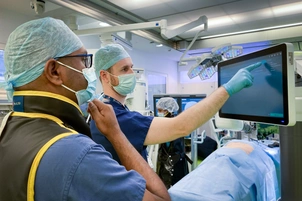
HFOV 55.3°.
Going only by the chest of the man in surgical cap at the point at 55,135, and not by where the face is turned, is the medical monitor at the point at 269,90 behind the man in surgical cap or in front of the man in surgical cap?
in front

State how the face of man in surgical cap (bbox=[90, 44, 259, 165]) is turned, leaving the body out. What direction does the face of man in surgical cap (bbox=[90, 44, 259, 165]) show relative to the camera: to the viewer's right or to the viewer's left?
to the viewer's right

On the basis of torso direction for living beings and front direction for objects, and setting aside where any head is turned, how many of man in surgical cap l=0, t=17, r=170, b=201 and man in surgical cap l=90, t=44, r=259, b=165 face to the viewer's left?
0

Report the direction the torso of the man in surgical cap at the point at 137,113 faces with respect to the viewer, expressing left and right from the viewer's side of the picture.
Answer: facing the viewer and to the right of the viewer

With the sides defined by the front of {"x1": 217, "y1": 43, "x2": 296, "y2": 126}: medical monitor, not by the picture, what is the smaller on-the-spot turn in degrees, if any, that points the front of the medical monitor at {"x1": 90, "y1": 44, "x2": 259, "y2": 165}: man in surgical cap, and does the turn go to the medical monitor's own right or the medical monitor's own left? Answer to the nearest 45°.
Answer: approximately 45° to the medical monitor's own right

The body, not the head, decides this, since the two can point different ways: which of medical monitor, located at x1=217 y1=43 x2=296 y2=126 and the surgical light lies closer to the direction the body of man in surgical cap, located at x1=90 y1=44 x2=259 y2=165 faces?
the medical monitor

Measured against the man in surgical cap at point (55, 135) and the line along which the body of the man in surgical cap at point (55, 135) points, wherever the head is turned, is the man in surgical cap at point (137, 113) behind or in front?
in front

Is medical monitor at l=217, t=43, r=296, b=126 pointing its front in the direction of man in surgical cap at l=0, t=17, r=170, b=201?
yes

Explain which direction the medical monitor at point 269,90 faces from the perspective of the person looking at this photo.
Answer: facing the viewer and to the left of the viewer

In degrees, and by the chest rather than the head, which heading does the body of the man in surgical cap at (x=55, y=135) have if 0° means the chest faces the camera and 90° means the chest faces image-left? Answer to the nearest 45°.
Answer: approximately 225°
